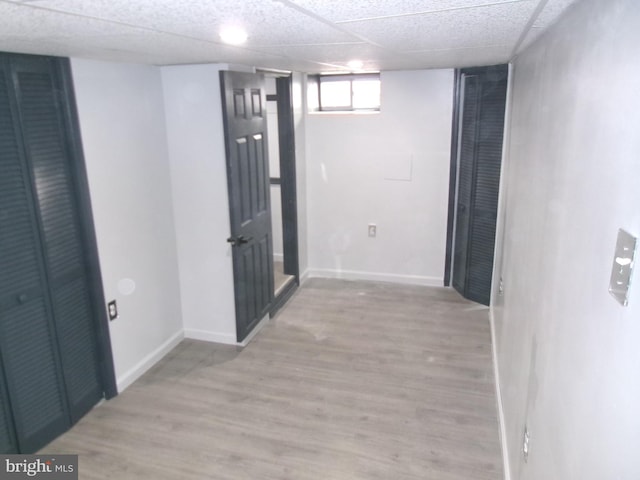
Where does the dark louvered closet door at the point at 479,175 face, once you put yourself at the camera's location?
facing the viewer and to the left of the viewer

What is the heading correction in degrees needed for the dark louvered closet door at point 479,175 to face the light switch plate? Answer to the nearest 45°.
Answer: approximately 45° to its left

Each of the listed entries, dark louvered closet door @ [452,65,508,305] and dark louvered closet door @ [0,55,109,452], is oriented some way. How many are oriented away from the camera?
0

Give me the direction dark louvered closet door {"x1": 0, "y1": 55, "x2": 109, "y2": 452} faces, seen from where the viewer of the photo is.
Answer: facing the viewer and to the right of the viewer

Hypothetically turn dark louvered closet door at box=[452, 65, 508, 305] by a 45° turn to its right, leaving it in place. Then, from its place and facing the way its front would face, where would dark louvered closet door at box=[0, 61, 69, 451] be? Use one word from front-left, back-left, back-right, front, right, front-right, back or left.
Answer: front-left

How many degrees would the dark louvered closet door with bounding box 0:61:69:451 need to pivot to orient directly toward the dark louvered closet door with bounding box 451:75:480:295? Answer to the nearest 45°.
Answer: approximately 45° to its left

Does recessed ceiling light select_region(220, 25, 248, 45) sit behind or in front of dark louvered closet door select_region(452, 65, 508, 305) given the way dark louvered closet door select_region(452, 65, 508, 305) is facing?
in front

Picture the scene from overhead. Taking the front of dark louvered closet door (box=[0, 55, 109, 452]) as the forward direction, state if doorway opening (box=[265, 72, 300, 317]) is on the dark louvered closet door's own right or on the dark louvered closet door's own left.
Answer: on the dark louvered closet door's own left

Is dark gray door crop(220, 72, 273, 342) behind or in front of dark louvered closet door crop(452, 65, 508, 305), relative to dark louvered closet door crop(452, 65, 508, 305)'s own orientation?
in front

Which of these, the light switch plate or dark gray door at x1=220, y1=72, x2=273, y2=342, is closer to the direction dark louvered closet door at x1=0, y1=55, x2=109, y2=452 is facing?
the light switch plate

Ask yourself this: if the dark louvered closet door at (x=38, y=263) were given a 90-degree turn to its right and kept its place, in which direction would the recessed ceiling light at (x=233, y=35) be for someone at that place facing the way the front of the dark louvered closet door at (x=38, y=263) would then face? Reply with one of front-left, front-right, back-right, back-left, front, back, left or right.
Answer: left
